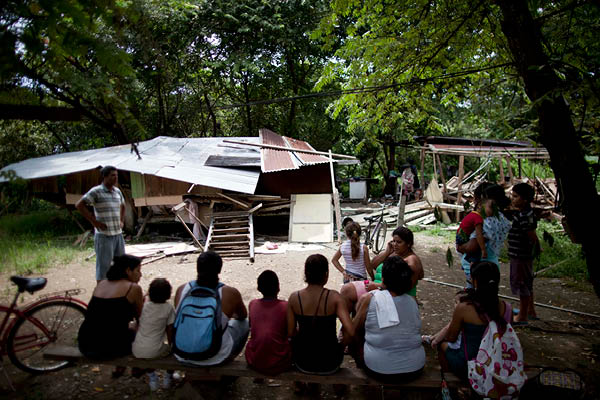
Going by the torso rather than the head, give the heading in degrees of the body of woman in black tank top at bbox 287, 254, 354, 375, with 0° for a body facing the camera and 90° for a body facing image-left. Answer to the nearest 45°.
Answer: approximately 180°

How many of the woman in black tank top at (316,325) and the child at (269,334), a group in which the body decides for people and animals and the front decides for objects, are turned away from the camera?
2

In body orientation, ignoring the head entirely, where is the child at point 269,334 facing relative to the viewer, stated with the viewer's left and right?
facing away from the viewer

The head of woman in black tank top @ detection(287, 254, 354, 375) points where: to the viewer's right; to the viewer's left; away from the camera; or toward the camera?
away from the camera

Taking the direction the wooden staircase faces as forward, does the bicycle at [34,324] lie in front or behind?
in front

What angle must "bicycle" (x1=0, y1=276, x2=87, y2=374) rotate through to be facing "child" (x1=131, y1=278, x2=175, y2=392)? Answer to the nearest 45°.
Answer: approximately 135° to its left

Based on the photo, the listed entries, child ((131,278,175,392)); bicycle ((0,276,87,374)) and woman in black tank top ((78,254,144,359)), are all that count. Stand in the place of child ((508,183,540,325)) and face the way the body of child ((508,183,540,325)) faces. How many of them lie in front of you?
3

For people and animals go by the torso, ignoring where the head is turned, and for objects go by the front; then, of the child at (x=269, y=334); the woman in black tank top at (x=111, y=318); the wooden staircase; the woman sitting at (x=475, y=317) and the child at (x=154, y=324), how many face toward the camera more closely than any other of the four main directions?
1

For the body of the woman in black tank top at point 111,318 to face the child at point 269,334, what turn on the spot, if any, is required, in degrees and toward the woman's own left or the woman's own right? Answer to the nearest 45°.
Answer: approximately 90° to the woman's own right

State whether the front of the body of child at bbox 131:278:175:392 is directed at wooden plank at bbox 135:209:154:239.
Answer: yes

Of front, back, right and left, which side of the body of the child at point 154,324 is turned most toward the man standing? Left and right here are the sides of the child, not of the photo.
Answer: front

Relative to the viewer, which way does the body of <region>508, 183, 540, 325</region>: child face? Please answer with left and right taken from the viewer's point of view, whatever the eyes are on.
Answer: facing the viewer and to the left of the viewer

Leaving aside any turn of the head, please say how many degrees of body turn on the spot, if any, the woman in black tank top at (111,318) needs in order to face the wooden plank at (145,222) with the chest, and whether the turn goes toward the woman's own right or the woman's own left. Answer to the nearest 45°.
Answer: approximately 45° to the woman's own left

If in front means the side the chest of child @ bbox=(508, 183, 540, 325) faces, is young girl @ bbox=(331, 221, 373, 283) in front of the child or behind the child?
in front

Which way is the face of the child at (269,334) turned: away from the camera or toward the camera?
away from the camera

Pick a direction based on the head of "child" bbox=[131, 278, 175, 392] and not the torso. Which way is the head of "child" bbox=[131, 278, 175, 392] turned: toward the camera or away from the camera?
away from the camera

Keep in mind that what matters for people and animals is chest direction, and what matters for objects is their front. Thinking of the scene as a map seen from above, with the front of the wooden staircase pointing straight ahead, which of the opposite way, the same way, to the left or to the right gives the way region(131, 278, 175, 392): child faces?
the opposite way

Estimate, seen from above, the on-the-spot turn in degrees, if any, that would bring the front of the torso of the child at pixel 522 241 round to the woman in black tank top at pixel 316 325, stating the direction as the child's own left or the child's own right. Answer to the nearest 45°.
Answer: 0° — they already face them
